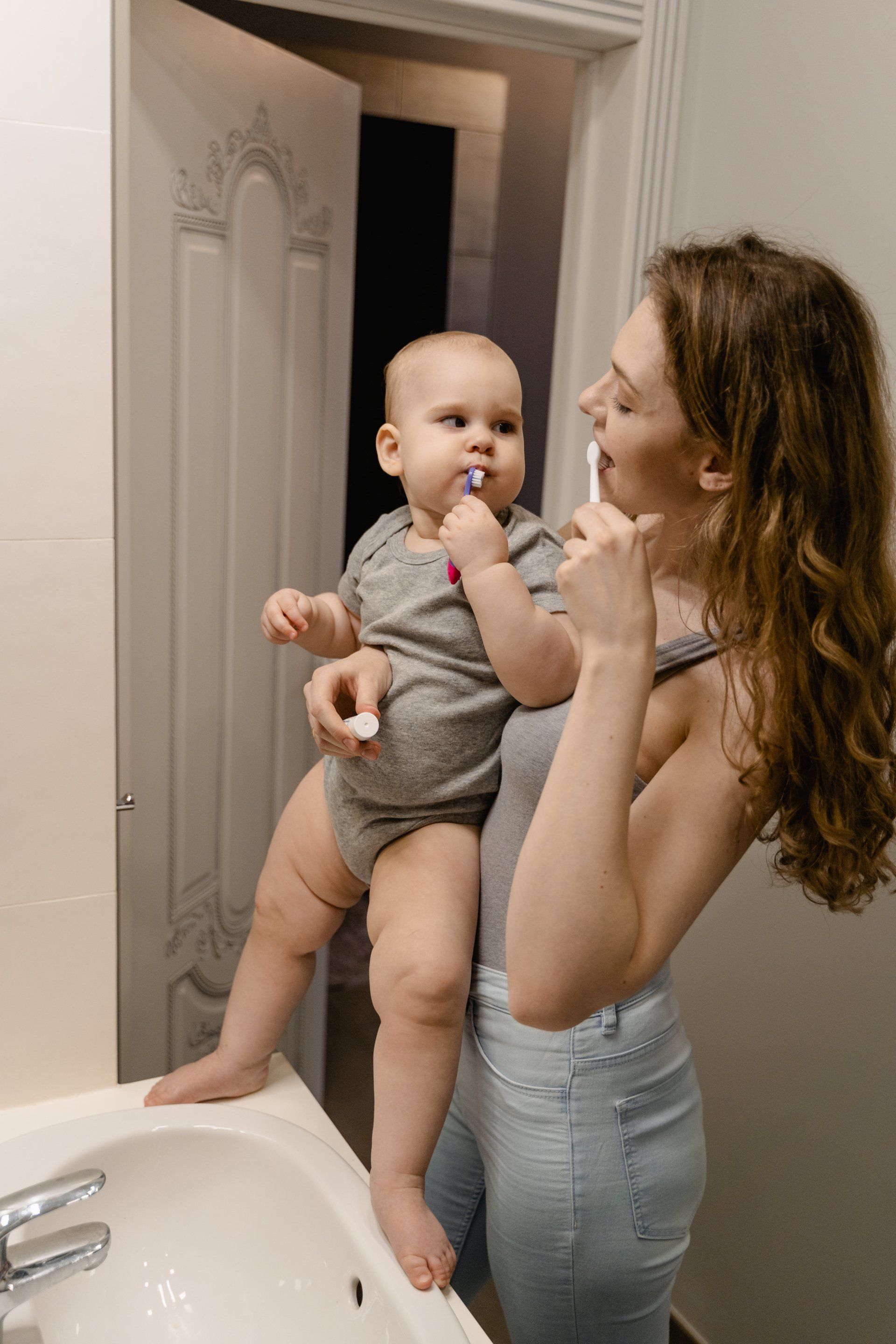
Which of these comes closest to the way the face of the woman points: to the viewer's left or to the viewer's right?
to the viewer's left

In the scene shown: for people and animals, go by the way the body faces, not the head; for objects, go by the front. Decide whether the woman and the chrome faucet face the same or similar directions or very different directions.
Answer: very different directions

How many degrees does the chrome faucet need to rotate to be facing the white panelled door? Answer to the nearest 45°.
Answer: approximately 90° to its left

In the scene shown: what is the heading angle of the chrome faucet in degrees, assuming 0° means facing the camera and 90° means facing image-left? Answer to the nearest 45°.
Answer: approximately 270°

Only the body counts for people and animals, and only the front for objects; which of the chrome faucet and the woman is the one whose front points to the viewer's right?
the chrome faucet

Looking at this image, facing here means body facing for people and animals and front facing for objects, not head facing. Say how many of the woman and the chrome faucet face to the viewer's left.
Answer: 1

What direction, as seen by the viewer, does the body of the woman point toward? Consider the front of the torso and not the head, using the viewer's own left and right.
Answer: facing to the left of the viewer

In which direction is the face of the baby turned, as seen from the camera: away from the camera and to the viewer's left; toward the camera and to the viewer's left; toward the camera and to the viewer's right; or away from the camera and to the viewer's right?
toward the camera and to the viewer's right
